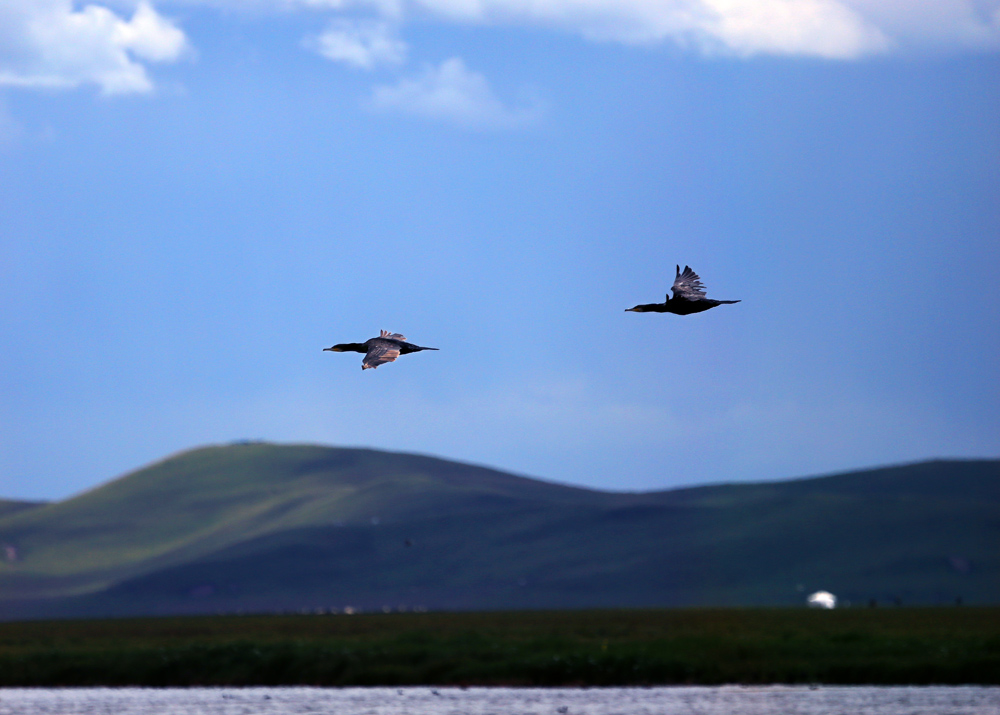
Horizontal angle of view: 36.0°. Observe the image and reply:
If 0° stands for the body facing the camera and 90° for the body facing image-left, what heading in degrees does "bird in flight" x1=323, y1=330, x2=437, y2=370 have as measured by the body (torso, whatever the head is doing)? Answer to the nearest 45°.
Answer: approximately 90°

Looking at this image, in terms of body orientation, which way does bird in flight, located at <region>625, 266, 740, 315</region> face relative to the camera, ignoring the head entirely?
to the viewer's left

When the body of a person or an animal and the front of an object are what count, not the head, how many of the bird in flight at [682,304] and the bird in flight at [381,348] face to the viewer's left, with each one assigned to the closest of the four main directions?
2

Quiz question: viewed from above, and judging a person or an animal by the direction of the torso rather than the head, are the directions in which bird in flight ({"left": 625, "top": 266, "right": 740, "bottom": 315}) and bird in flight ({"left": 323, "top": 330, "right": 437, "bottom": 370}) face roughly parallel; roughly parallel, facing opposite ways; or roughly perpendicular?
roughly parallel

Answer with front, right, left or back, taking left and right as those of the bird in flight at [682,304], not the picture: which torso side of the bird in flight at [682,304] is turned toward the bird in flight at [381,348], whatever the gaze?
front

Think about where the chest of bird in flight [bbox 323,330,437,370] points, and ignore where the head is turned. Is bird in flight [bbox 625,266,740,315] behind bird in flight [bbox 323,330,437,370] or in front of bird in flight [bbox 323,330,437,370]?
behind
